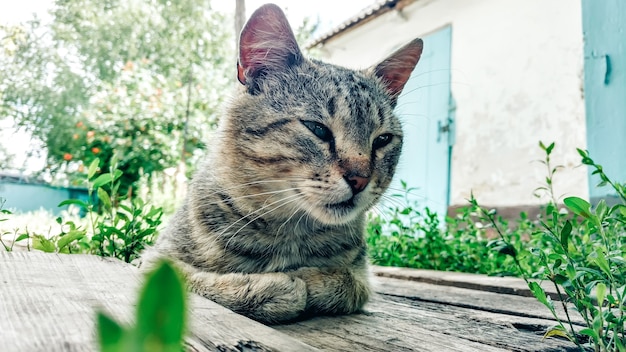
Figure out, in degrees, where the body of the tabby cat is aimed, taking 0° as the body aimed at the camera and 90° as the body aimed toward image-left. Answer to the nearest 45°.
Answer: approximately 315°

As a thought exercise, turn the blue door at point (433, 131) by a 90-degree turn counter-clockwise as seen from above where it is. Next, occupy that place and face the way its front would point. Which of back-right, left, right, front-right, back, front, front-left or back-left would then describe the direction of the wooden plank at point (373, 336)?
front-right

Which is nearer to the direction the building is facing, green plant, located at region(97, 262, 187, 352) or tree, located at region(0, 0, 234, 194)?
the green plant

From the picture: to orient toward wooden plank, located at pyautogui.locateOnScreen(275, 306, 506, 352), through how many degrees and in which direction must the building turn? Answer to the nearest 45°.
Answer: approximately 45° to its left

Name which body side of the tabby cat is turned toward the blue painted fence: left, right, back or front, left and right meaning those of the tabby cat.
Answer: back

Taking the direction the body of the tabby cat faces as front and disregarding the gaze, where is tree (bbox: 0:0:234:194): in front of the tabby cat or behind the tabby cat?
behind

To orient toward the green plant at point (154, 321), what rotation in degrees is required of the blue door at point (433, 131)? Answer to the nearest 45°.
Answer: approximately 45° to its left

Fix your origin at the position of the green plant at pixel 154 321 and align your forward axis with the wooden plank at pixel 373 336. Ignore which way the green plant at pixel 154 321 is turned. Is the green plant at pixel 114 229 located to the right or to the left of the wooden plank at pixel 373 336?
left

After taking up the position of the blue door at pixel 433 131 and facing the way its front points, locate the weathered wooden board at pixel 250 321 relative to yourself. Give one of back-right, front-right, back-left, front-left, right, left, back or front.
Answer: front-left

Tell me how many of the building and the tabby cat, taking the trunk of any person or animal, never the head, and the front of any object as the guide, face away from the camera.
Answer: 0

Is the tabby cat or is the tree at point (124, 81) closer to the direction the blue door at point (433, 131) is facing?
the tabby cat

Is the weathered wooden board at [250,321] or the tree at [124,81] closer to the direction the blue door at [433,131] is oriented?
the weathered wooden board

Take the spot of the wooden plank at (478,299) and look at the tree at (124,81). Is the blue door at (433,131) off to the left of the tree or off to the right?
right

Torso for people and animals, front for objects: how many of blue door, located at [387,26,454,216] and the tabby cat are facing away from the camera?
0

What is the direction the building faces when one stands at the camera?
facing the viewer and to the left of the viewer
